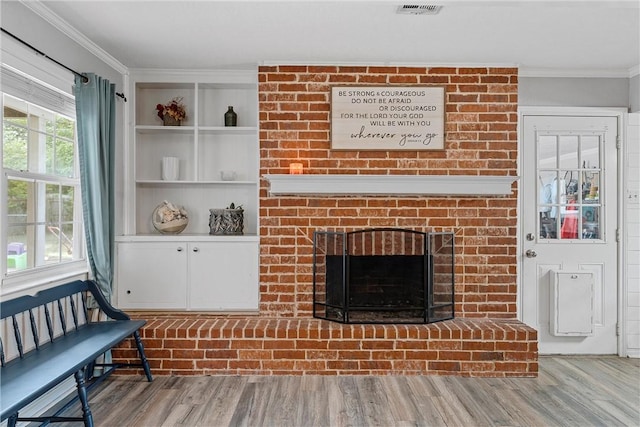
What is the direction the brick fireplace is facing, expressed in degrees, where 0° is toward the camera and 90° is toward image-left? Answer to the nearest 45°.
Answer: approximately 0°

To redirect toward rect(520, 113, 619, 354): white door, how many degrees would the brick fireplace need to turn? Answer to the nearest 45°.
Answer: approximately 90° to its left

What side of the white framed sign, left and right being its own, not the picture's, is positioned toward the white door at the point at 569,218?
left

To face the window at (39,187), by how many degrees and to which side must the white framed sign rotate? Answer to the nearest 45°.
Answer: approximately 45° to its right

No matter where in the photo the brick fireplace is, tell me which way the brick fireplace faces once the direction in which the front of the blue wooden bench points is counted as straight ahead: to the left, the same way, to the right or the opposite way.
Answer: to the right

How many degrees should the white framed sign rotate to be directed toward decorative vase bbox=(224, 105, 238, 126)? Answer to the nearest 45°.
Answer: approximately 90° to its right

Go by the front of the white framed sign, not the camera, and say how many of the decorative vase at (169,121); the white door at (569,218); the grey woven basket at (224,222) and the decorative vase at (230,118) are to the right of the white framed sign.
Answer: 3

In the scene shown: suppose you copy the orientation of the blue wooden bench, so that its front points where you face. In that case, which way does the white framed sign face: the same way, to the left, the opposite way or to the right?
to the right

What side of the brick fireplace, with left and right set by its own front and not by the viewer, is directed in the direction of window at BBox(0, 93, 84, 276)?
right

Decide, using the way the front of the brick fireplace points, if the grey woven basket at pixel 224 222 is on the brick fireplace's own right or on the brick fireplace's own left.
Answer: on the brick fireplace's own right
